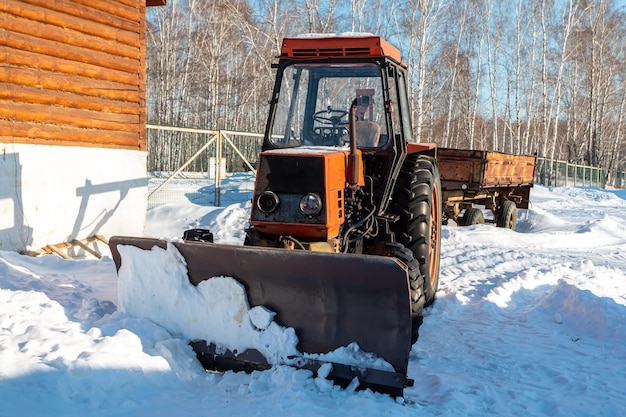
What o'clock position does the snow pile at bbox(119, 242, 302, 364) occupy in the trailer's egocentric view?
The snow pile is roughly at 11 o'clock from the trailer.

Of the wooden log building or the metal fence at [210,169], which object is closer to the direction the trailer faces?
the wooden log building

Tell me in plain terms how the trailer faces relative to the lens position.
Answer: facing the viewer and to the left of the viewer

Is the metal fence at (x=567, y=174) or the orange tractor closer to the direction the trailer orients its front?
the orange tractor

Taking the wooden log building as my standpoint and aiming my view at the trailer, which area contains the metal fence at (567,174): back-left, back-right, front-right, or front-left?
front-left

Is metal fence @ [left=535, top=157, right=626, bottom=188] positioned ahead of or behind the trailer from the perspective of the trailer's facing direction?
behind

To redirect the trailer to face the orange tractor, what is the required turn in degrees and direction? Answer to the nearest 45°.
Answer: approximately 45° to its left

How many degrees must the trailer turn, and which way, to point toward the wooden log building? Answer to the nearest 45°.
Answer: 0° — it already faces it

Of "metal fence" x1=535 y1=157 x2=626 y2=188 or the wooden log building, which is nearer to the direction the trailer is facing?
the wooden log building

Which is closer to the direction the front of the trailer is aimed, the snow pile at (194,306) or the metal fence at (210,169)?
the snow pile

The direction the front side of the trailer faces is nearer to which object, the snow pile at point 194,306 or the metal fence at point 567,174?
the snow pile
